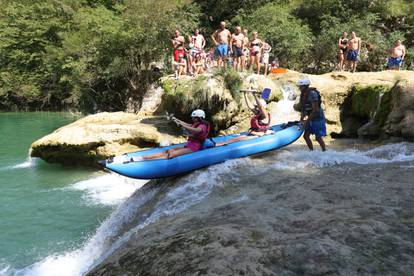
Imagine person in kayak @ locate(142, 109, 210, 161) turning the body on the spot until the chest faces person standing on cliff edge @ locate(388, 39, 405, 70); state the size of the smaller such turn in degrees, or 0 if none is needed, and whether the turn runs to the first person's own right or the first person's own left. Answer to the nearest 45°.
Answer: approximately 135° to the first person's own right

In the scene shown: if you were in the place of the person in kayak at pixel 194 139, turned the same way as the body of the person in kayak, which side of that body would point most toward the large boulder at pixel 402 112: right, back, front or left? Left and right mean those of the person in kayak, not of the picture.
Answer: back

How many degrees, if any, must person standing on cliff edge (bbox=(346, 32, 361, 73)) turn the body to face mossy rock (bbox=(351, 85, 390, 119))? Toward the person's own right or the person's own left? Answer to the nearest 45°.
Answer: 0° — they already face it

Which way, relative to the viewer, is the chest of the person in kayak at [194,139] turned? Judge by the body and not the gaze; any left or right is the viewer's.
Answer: facing to the left of the viewer

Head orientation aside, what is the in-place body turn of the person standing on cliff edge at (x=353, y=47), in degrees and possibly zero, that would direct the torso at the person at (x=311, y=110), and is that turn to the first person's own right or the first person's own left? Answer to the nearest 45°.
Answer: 0° — they already face them

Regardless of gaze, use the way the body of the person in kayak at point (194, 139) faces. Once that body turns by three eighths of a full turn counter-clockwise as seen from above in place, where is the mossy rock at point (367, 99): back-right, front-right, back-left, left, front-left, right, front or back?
left

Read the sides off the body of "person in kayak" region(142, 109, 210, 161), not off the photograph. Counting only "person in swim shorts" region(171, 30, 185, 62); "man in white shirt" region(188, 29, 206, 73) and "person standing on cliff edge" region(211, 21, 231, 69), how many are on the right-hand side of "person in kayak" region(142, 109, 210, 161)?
3

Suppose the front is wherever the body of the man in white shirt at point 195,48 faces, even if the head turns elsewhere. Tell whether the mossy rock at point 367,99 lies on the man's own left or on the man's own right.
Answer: on the man's own left

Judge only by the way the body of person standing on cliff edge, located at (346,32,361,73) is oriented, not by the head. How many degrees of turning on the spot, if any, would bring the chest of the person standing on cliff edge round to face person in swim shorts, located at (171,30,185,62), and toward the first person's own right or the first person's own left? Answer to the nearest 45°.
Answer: approximately 90° to the first person's own right

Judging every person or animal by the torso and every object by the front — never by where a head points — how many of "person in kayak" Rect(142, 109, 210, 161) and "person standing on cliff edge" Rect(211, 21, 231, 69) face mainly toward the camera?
1
